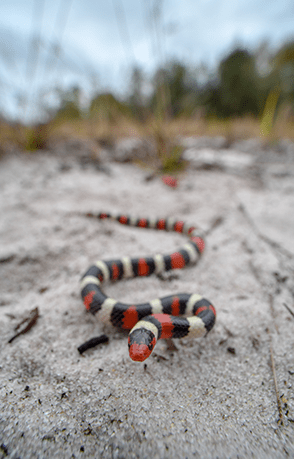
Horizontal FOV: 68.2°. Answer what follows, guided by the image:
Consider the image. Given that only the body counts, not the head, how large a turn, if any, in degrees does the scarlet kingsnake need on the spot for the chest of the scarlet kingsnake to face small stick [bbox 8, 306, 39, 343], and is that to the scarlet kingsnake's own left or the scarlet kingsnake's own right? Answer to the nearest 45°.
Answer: approximately 90° to the scarlet kingsnake's own right

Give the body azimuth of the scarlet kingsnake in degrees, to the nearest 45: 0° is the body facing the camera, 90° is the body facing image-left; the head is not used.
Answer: approximately 0°
